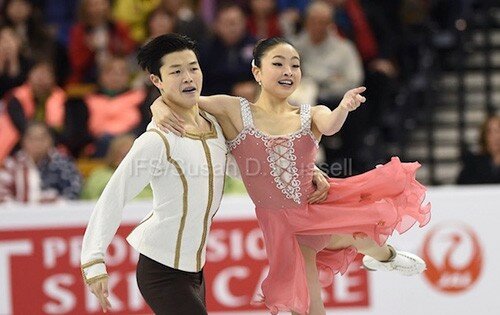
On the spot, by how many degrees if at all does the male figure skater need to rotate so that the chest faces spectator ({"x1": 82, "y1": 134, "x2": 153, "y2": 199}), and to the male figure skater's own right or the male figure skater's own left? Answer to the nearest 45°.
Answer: approximately 135° to the male figure skater's own left

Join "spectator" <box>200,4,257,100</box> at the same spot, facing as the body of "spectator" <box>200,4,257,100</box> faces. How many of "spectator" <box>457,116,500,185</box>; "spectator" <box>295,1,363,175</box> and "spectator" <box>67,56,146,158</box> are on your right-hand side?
1

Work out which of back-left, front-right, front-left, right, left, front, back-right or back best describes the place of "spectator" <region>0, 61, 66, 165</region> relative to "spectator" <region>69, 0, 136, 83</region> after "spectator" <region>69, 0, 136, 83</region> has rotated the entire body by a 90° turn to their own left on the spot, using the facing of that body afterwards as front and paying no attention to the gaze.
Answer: back-right

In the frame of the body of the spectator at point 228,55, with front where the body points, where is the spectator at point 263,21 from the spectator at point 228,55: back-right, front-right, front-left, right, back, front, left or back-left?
back-left

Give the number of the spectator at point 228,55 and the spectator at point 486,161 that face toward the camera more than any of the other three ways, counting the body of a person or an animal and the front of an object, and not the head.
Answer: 2

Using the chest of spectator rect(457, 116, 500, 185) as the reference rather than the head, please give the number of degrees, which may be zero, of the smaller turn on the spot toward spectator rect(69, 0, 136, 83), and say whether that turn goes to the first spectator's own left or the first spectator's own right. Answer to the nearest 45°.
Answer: approximately 90° to the first spectator's own right

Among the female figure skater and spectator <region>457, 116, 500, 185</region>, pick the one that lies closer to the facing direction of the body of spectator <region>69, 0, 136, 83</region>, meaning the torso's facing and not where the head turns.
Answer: the female figure skater
